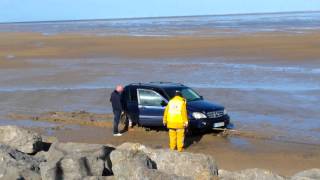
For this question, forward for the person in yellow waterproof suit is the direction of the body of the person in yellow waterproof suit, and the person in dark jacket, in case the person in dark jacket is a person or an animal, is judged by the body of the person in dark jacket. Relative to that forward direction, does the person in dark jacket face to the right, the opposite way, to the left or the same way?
to the right

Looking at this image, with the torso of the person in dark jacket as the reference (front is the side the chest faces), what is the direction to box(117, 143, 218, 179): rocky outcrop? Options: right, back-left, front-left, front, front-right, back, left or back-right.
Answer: right

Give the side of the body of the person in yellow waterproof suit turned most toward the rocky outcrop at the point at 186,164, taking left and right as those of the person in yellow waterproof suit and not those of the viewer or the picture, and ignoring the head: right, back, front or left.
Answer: back

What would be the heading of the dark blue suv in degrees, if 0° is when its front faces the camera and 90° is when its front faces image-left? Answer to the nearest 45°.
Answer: approximately 315°

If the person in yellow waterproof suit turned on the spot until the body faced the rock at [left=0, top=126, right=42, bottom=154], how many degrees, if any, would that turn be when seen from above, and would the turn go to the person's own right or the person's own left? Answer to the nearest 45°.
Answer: approximately 135° to the person's own left

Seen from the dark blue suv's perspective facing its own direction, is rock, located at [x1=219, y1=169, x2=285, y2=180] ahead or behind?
ahead

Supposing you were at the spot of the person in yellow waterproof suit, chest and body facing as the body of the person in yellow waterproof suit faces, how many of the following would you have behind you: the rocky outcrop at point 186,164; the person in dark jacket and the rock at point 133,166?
2

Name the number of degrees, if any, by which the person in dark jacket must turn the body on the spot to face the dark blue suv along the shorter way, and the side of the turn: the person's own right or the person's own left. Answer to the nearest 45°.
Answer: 0° — they already face it

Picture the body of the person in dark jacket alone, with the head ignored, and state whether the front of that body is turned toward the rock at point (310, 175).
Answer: no

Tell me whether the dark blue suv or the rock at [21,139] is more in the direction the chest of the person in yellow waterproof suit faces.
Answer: the dark blue suv

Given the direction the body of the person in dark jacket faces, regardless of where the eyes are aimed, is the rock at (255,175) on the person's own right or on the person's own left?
on the person's own right

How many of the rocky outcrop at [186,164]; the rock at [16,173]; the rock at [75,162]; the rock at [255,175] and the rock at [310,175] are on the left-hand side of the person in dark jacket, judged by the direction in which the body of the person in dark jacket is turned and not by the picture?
0

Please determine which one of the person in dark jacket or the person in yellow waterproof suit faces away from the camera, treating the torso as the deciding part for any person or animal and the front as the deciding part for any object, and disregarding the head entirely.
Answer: the person in yellow waterproof suit

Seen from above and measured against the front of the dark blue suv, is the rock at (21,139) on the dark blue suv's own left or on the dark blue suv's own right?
on the dark blue suv's own right

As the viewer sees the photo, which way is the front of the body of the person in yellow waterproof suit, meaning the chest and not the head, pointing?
away from the camera

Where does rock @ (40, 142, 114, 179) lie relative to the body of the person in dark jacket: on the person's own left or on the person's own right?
on the person's own right

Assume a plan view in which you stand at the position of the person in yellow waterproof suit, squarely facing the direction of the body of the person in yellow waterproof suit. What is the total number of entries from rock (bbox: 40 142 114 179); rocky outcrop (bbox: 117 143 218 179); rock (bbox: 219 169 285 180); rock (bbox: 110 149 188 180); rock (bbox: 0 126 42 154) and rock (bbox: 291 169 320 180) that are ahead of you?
0
